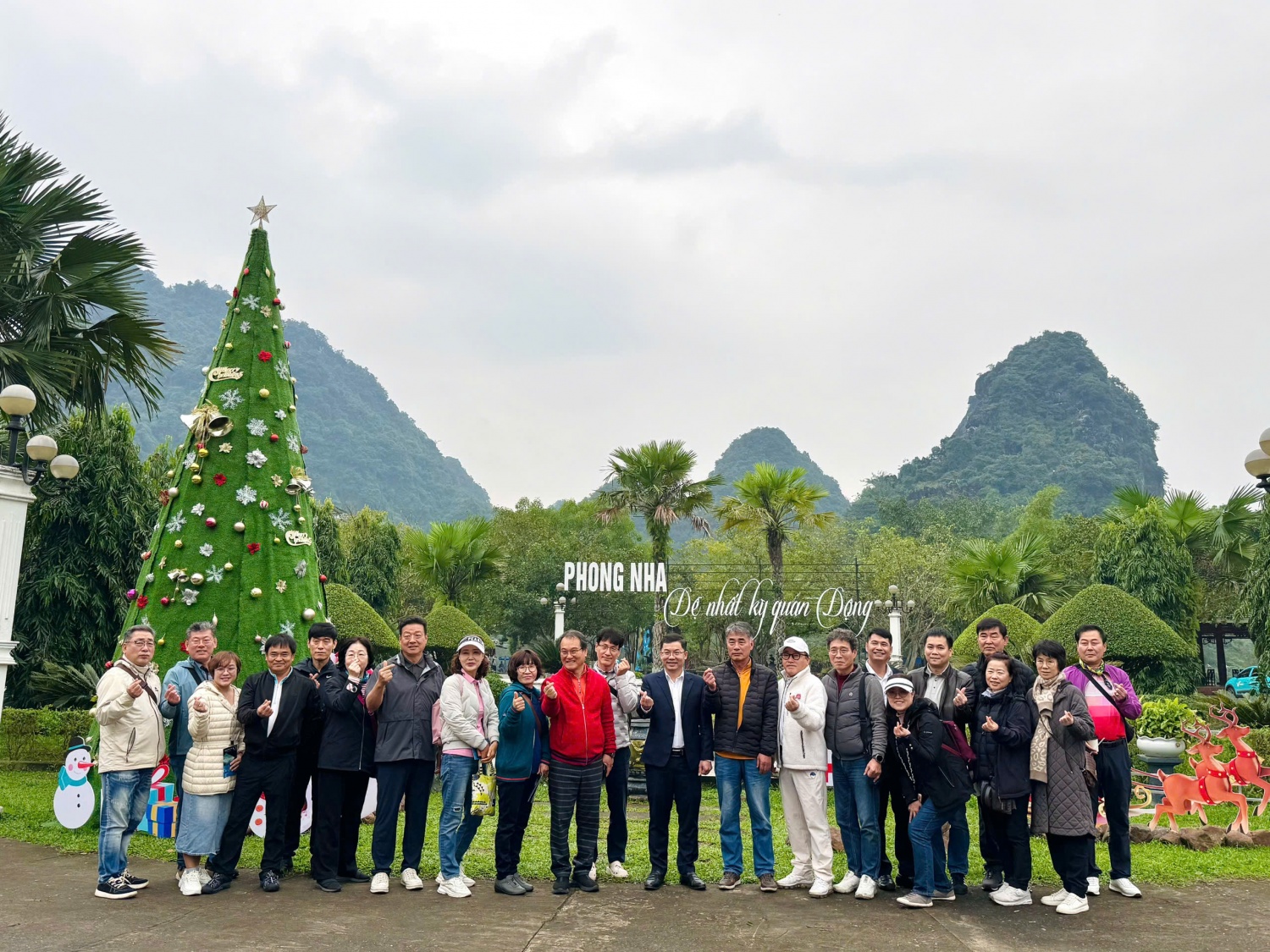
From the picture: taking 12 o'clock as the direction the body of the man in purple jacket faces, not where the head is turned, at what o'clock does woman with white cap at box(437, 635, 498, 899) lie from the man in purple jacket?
The woman with white cap is roughly at 2 o'clock from the man in purple jacket.

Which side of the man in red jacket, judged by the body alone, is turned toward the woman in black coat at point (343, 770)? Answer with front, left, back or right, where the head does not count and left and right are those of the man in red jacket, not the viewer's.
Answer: right

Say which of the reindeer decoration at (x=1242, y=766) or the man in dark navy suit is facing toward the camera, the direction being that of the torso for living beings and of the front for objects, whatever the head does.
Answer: the man in dark navy suit

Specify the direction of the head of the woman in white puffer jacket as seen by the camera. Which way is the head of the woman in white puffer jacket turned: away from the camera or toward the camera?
toward the camera

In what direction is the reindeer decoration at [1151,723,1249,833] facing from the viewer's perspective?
to the viewer's right

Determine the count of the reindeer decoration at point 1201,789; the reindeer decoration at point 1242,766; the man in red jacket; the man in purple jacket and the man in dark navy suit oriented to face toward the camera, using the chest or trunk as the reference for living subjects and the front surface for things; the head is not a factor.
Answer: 3

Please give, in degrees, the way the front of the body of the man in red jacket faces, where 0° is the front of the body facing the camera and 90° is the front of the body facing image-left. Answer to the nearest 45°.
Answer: approximately 0°

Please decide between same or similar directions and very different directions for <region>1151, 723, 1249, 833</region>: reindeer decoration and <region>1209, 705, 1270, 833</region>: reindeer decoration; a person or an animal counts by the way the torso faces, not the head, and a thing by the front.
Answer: same or similar directions

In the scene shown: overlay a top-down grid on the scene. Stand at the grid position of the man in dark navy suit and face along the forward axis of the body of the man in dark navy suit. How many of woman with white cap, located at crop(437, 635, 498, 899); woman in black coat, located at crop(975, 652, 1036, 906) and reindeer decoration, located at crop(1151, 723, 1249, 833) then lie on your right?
1

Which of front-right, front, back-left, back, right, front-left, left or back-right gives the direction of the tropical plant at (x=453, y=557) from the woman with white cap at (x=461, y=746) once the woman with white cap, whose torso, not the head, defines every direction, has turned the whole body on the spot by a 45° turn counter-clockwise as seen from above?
left

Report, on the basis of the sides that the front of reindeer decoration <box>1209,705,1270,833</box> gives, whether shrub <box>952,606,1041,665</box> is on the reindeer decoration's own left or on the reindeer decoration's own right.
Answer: on the reindeer decoration's own left

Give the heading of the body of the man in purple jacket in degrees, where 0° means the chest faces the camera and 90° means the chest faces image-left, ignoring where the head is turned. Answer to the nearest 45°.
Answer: approximately 0°

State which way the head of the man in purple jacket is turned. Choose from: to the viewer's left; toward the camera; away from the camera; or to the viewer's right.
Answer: toward the camera

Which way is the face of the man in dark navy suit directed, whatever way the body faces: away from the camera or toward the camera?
toward the camera

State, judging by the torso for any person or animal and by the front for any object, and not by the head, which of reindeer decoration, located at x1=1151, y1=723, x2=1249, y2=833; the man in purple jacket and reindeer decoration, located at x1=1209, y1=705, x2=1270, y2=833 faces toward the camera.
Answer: the man in purple jacket

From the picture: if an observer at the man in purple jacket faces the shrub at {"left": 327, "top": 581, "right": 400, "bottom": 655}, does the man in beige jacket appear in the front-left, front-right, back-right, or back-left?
front-left
